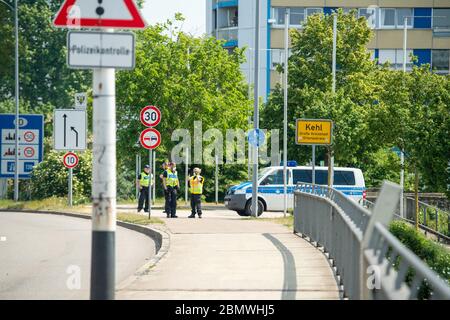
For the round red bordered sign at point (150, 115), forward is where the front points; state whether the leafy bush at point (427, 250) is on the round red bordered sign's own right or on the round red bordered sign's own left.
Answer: on the round red bordered sign's own left

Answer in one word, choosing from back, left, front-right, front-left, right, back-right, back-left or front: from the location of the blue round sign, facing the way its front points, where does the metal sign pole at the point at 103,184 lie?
front

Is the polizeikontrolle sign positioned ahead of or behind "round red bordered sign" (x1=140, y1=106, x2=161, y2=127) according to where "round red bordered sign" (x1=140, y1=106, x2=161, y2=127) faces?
ahead

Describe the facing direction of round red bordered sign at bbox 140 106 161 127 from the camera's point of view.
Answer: facing the viewer

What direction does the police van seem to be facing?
to the viewer's left

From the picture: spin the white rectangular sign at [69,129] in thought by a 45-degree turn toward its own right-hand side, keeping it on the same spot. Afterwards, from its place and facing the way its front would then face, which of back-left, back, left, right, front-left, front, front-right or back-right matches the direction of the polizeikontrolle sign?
front-left

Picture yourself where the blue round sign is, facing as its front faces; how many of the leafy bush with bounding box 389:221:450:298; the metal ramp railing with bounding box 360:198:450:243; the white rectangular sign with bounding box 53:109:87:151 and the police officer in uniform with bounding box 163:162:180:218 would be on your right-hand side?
2

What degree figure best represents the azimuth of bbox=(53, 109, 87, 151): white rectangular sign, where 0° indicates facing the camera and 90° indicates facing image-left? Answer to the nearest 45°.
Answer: approximately 0°

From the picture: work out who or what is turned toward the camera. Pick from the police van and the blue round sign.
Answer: the blue round sign

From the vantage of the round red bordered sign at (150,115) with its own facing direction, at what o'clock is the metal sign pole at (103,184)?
The metal sign pole is roughly at 12 o'clock from the round red bordered sign.

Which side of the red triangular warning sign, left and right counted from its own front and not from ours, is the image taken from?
front

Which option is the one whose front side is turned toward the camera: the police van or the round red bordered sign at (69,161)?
the round red bordered sign

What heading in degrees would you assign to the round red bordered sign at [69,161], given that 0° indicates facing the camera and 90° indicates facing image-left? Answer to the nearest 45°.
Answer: approximately 0°

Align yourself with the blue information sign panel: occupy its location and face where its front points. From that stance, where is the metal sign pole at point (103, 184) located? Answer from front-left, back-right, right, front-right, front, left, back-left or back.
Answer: front

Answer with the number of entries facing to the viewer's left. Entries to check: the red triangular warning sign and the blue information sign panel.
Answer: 0
